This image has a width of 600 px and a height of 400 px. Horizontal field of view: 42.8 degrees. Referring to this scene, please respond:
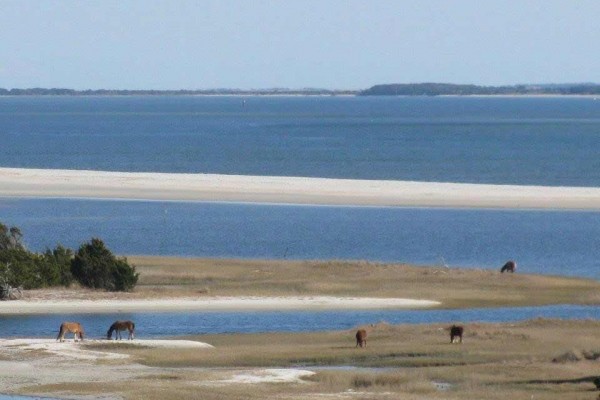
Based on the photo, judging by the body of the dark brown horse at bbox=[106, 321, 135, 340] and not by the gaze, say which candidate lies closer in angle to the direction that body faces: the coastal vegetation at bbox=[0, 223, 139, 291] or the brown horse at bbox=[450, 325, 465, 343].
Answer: the coastal vegetation

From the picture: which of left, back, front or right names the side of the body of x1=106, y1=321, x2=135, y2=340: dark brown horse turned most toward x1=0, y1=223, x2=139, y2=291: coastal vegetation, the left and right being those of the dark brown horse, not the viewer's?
right

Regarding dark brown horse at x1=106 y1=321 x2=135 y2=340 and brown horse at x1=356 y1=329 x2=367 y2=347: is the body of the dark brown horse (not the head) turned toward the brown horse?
no

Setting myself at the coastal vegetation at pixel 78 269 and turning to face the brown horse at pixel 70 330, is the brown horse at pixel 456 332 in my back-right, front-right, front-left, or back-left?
front-left

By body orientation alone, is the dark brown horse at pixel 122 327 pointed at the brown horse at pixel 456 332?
no

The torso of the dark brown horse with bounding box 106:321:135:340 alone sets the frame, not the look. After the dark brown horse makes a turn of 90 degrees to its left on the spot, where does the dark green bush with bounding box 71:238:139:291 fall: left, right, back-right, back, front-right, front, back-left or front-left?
back

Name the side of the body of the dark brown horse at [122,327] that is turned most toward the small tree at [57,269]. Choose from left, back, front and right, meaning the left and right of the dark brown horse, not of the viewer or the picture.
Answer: right

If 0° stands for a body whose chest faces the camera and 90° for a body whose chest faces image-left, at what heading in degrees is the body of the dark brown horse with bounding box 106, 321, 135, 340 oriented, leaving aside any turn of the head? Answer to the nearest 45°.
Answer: approximately 90°

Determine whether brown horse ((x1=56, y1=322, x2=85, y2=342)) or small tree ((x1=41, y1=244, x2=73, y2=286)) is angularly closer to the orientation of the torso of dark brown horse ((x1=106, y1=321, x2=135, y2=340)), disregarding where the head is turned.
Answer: the brown horse

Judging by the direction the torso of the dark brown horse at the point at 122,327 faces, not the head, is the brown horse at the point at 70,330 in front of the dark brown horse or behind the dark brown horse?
in front
